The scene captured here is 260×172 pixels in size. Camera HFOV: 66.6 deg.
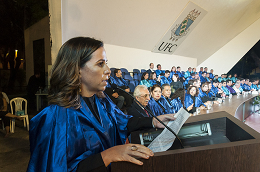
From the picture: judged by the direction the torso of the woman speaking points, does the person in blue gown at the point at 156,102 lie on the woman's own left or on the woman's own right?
on the woman's own left

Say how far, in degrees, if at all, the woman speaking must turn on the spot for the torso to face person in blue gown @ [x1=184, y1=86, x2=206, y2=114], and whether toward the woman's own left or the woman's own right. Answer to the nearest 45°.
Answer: approximately 90° to the woman's own left

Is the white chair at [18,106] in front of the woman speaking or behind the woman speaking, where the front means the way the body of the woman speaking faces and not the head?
behind

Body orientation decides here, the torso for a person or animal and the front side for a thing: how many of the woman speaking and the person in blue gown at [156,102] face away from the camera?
0

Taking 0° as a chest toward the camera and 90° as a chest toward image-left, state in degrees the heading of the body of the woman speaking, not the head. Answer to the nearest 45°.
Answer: approximately 315°

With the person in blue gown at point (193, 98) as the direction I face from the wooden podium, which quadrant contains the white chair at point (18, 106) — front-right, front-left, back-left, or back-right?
front-left

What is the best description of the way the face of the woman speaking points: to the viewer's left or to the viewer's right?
to the viewer's right

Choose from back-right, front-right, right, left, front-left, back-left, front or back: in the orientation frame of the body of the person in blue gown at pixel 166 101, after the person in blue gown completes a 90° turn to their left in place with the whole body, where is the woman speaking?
back-right

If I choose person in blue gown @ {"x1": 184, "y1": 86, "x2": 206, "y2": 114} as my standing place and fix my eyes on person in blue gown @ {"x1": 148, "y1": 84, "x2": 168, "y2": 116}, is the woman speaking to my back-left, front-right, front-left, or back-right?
front-left

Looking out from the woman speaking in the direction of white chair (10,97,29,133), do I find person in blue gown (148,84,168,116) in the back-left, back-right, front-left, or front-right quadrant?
front-right

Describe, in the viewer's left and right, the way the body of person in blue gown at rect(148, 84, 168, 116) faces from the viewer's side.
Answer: facing the viewer and to the right of the viewer

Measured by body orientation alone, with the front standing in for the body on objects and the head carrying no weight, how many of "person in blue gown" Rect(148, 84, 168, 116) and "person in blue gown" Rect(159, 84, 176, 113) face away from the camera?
0

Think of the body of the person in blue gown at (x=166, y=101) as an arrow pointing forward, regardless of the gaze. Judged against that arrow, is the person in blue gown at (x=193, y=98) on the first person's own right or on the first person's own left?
on the first person's own left

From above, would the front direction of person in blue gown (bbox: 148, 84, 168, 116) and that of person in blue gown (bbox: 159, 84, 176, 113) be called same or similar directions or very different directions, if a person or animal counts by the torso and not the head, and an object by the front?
same or similar directions

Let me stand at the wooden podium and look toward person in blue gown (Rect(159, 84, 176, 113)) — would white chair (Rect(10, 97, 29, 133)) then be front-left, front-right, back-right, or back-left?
front-left

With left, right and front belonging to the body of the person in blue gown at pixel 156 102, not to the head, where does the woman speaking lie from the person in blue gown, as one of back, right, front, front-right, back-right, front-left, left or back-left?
front-right
